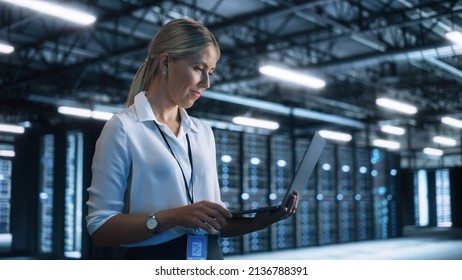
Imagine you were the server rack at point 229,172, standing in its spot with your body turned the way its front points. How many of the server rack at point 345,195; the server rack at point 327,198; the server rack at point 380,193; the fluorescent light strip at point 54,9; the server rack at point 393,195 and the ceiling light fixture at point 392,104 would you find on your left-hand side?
5

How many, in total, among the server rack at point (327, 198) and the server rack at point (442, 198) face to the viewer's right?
0

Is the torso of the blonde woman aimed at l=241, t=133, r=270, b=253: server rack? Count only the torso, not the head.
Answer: no

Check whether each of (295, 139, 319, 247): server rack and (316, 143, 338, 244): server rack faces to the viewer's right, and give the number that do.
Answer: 0

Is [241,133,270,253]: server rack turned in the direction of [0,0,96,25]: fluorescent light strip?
no

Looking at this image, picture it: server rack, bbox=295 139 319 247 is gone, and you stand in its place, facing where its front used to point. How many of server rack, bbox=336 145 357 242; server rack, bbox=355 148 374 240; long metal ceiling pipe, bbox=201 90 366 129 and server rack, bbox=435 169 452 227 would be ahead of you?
0

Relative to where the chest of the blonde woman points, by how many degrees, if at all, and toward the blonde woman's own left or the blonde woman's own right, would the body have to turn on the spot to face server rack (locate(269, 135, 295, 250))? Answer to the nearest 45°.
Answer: approximately 135° to the blonde woman's own left

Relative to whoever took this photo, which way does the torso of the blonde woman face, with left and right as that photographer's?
facing the viewer and to the right of the viewer

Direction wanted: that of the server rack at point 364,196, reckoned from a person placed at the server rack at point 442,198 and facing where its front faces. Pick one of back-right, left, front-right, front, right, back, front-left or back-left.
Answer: front

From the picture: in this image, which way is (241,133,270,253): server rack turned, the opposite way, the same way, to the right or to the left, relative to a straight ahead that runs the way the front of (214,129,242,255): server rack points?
the same way

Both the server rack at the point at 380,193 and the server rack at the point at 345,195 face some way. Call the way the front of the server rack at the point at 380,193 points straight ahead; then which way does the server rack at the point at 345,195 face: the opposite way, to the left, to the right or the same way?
the same way

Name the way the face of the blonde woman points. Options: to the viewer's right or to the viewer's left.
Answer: to the viewer's right
